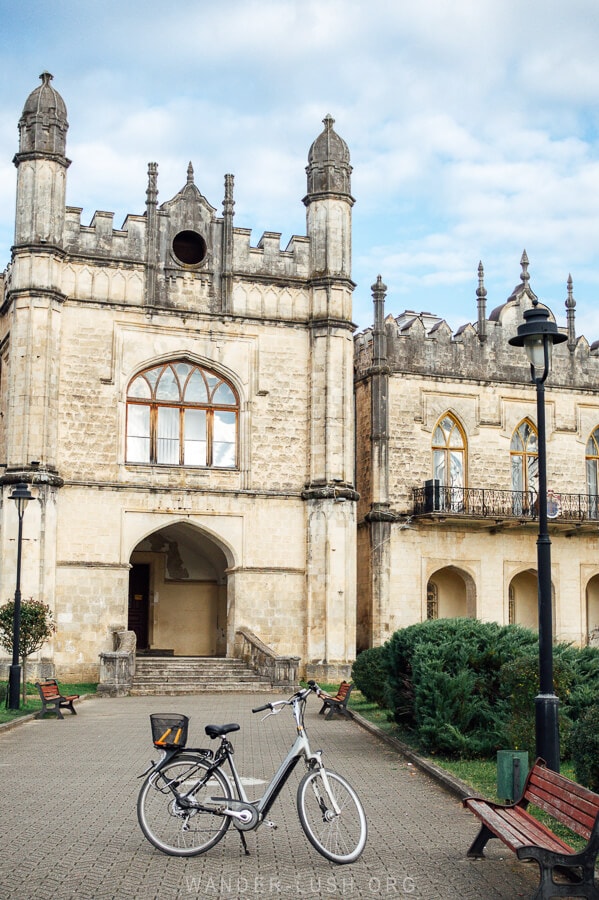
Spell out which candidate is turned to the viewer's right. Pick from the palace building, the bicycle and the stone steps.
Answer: the bicycle

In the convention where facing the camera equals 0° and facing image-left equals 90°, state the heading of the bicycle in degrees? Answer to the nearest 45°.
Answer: approximately 270°

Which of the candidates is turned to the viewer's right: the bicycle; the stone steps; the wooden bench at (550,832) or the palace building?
the bicycle

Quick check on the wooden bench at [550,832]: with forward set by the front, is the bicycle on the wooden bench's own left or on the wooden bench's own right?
on the wooden bench's own right

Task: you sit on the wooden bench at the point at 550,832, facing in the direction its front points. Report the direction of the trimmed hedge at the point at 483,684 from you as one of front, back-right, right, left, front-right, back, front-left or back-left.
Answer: back-right

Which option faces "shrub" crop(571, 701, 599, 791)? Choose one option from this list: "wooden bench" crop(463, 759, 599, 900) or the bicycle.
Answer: the bicycle

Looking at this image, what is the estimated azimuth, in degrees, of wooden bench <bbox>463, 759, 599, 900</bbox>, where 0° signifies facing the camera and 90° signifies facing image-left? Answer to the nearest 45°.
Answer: approximately 45°

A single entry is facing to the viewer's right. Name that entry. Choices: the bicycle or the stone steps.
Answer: the bicycle

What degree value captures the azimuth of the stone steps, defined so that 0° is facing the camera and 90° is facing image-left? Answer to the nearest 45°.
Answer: approximately 0°

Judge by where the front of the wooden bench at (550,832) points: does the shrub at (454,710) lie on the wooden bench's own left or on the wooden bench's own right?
on the wooden bench's own right

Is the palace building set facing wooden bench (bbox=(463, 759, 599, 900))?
yes
